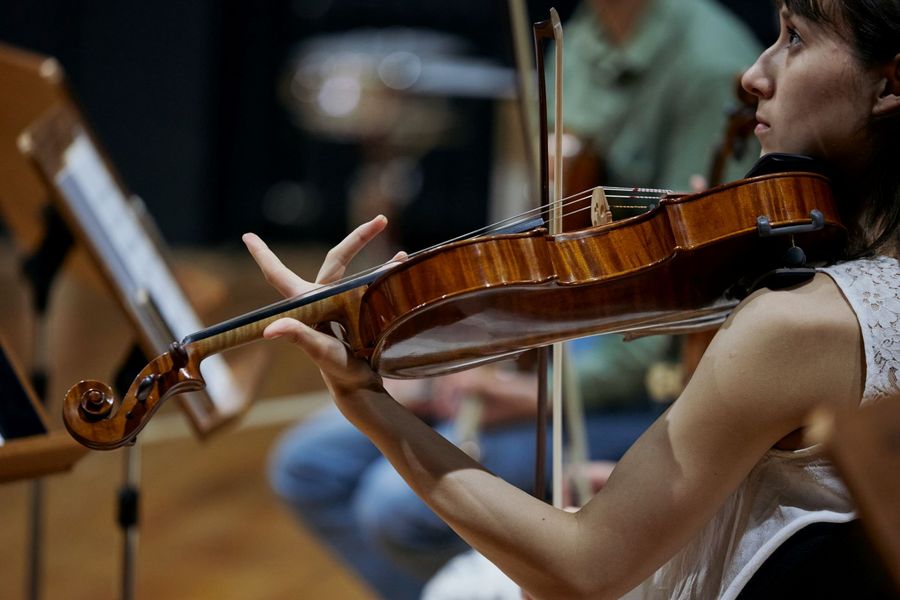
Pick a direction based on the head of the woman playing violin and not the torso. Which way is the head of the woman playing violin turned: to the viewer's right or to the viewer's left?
to the viewer's left

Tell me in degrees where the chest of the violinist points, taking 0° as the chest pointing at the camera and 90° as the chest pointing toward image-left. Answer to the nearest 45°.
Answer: approximately 45°

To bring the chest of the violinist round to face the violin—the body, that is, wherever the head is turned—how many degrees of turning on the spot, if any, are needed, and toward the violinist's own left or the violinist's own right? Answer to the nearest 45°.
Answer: approximately 45° to the violinist's own left
